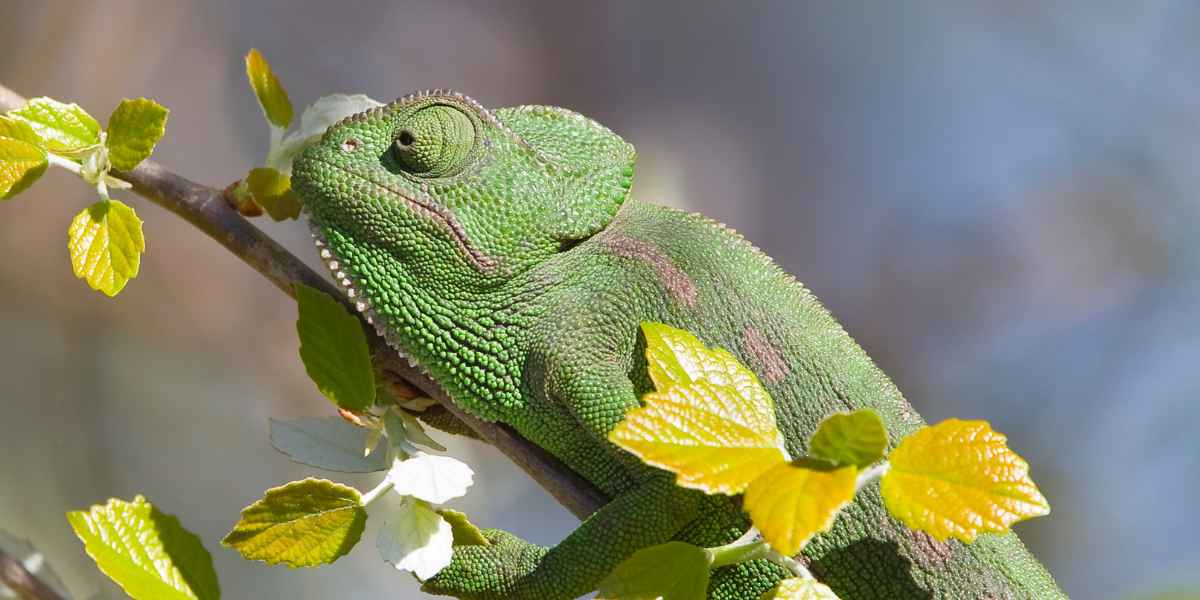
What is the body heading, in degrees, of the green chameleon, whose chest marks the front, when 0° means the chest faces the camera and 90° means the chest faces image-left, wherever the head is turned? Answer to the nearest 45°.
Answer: approximately 90°
